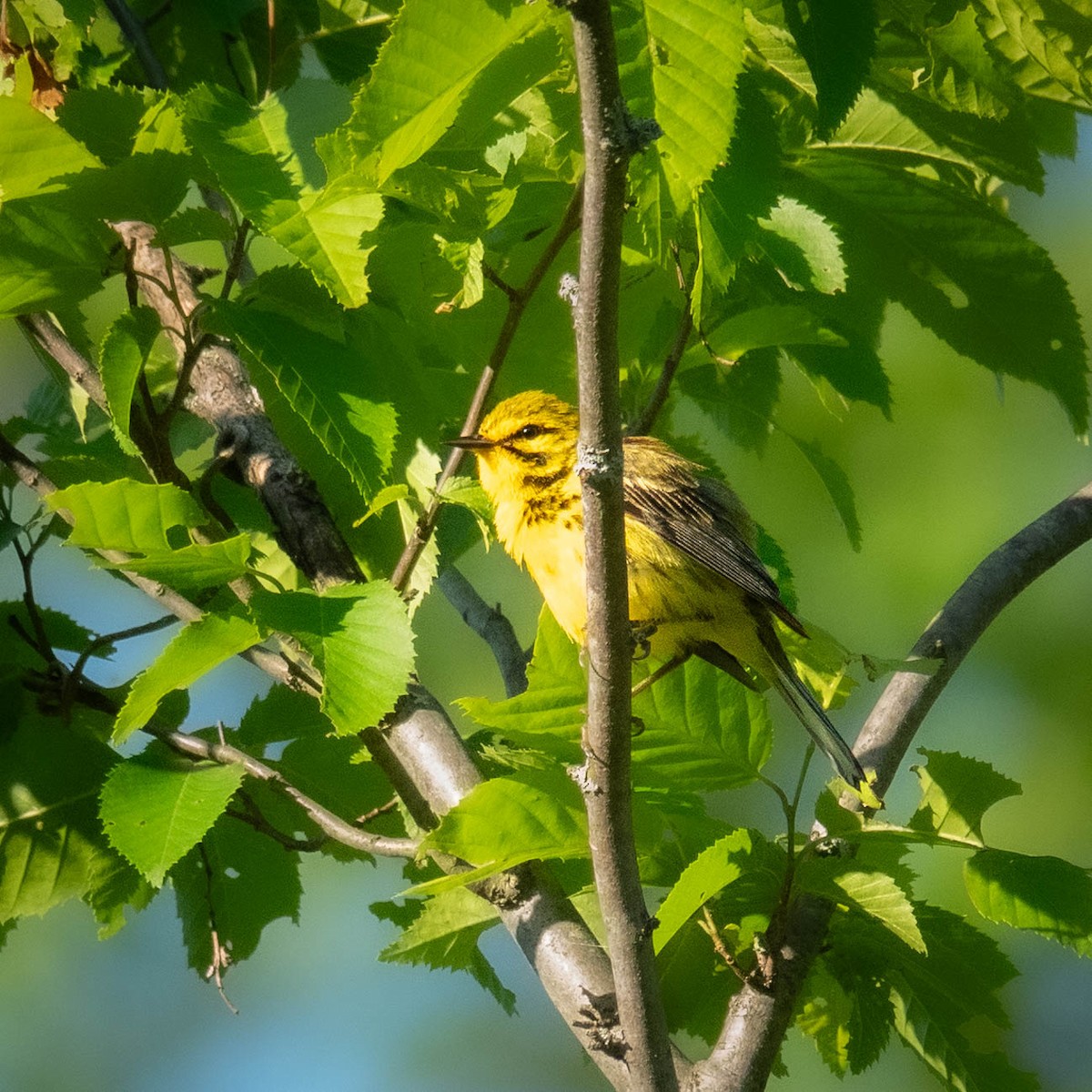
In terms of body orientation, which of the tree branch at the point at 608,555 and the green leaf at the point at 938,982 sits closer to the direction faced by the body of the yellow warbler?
the tree branch

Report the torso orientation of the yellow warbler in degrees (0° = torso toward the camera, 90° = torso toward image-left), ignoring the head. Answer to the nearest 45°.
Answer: approximately 90°

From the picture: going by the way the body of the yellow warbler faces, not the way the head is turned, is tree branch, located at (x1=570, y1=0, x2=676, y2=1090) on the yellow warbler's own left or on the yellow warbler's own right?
on the yellow warbler's own left
